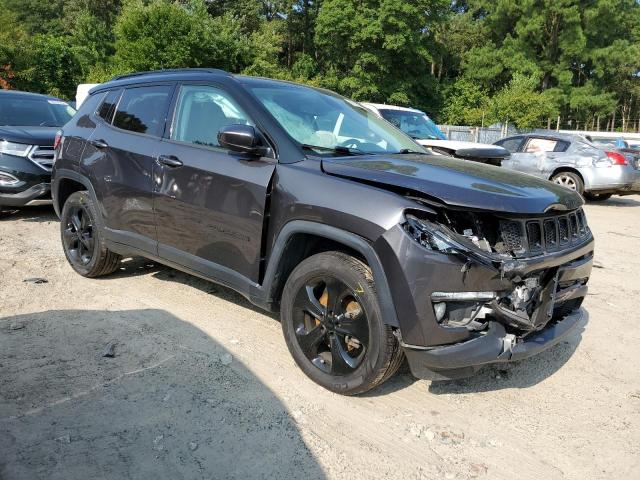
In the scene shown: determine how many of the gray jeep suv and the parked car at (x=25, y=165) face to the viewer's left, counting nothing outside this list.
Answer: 0

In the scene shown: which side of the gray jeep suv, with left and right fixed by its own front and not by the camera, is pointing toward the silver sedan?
left

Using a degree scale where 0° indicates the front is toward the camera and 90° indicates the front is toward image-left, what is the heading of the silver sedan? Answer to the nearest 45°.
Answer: approximately 135°

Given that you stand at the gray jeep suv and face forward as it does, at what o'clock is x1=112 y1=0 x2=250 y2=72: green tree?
The green tree is roughly at 7 o'clock from the gray jeep suv.

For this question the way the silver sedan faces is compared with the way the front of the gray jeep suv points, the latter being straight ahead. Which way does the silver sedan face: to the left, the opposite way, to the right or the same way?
the opposite way

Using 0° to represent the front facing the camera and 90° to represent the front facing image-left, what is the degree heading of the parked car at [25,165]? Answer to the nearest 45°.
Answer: approximately 315°

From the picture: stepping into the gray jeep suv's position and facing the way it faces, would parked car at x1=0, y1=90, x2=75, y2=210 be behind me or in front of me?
behind

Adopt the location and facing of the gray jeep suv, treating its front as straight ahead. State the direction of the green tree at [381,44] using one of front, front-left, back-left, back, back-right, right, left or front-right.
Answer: back-left
